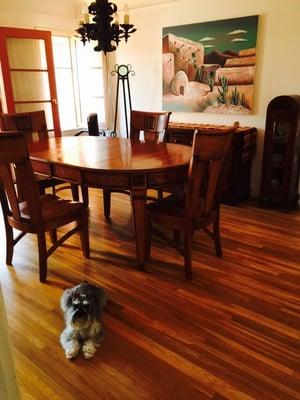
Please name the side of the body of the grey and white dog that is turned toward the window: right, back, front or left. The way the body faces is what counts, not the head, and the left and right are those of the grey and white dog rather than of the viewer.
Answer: back

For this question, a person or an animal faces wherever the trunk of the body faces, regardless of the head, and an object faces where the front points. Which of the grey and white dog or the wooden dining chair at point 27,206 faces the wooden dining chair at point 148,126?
the wooden dining chair at point 27,206

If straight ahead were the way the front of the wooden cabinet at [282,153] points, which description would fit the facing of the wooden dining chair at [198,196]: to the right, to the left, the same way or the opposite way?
to the right

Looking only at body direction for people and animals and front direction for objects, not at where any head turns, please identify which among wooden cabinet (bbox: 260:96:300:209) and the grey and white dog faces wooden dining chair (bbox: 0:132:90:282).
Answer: the wooden cabinet

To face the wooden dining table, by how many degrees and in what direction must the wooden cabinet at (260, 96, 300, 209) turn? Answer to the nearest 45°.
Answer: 0° — it already faces it

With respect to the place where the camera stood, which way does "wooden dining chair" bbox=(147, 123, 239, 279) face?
facing away from the viewer and to the left of the viewer

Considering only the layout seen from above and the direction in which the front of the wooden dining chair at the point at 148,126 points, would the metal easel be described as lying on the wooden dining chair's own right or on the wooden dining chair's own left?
on the wooden dining chair's own right

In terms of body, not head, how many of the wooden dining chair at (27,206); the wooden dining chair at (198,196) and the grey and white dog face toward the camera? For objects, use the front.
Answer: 1

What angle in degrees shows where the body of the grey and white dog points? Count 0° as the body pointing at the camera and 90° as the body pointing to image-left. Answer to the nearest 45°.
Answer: approximately 0°

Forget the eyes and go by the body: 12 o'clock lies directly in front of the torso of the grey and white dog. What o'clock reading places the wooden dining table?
The wooden dining table is roughly at 7 o'clock from the grey and white dog.

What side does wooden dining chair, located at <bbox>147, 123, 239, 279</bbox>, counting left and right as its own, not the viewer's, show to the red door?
front

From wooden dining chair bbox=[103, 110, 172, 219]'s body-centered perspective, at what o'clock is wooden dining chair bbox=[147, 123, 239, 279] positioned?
wooden dining chair bbox=[147, 123, 239, 279] is roughly at 10 o'clock from wooden dining chair bbox=[103, 110, 172, 219].
